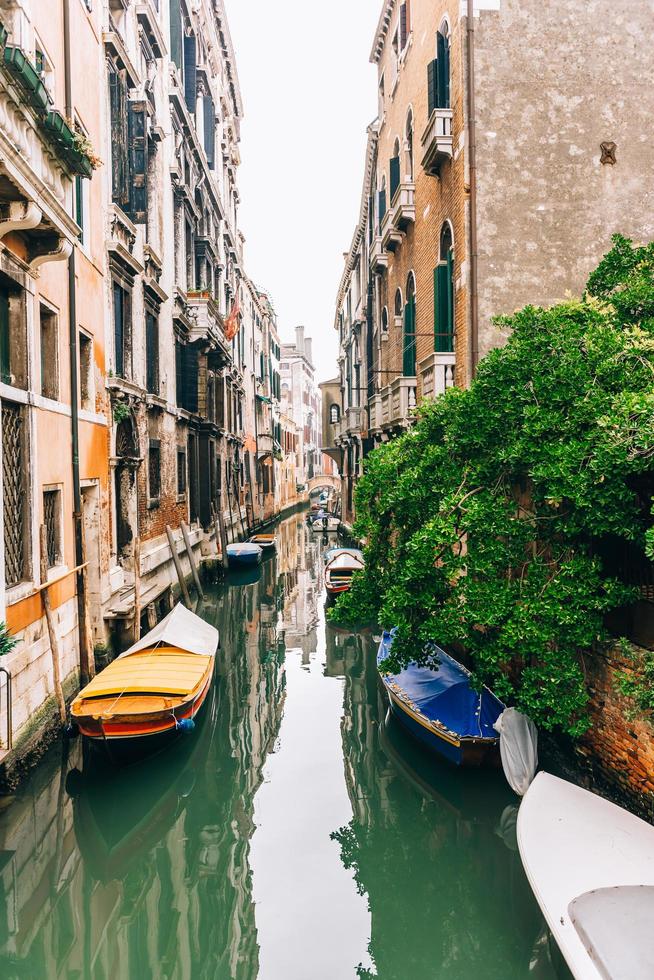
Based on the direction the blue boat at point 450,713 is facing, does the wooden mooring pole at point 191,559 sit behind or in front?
in front

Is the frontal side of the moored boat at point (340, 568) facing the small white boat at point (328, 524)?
yes

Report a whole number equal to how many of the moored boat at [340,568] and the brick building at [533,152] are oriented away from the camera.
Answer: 1

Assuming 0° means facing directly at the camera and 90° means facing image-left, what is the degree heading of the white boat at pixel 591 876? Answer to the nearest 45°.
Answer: approximately 135°

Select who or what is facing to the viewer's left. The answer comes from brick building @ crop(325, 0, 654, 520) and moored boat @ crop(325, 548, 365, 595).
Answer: the brick building

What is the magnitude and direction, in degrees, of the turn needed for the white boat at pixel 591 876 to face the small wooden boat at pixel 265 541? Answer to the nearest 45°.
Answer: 0° — it already faces it

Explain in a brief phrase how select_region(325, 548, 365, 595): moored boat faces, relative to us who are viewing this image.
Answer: facing away from the viewer

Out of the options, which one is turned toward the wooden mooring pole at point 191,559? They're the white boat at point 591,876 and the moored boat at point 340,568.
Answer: the white boat

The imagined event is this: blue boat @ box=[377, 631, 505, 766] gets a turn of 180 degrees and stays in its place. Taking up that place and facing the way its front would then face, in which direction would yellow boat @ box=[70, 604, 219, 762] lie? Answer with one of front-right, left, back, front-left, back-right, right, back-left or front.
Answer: back-right

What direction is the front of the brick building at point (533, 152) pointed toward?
to the viewer's left

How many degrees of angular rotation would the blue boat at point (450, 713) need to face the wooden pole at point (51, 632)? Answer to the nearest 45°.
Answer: approximately 45° to its left

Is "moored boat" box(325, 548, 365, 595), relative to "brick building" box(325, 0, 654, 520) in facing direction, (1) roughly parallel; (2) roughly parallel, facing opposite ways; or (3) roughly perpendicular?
roughly perpendicular

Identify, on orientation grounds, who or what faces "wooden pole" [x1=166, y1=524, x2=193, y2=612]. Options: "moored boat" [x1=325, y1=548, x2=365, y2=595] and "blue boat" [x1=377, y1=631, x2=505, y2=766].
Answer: the blue boat
